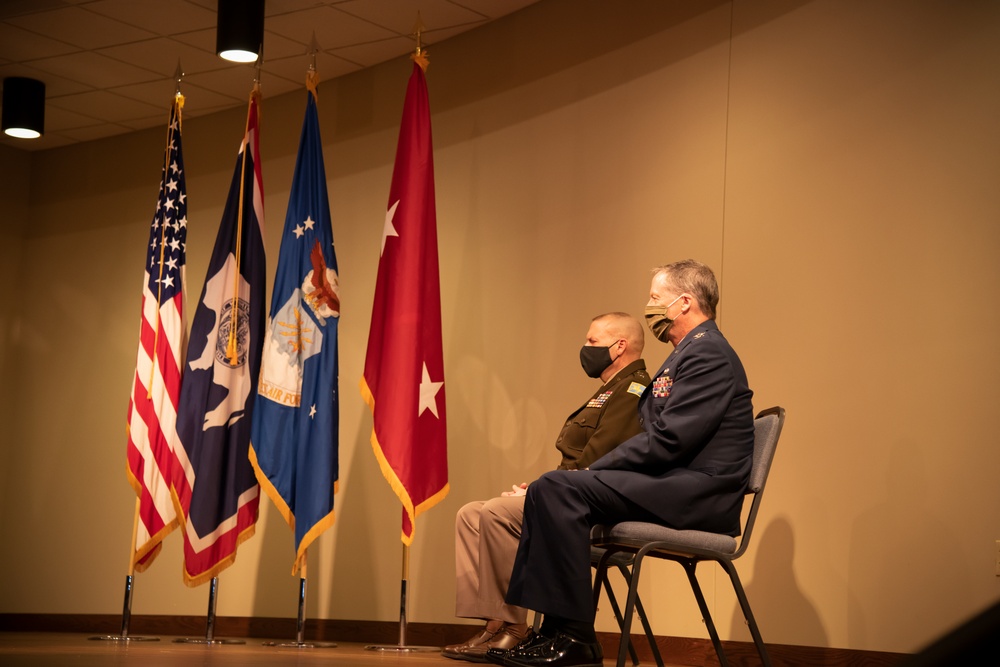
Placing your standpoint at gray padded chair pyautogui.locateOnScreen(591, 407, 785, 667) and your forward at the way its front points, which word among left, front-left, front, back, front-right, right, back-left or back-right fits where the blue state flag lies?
front-right

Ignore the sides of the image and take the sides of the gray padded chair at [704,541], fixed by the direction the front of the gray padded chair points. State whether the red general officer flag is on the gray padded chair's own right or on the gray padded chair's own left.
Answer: on the gray padded chair's own right

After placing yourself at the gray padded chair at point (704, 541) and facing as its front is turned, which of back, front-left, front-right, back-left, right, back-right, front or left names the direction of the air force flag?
front-right

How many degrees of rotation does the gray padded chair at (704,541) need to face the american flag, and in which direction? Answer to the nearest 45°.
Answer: approximately 45° to its right

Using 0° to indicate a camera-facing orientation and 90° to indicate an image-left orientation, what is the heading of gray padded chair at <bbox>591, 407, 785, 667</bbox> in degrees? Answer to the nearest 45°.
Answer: approximately 90°

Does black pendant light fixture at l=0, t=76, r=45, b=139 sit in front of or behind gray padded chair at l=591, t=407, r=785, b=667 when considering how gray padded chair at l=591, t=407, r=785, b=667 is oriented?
in front
